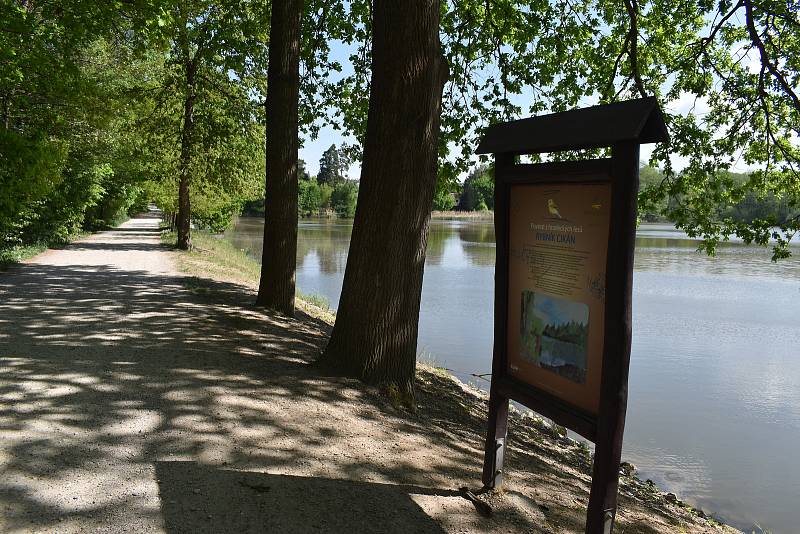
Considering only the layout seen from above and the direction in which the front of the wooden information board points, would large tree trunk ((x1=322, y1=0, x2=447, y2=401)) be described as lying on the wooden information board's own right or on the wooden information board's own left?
on the wooden information board's own right

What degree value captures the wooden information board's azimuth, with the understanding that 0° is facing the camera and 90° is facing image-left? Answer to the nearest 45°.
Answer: approximately 45°

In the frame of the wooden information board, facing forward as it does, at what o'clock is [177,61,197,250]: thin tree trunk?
The thin tree trunk is roughly at 3 o'clock from the wooden information board.

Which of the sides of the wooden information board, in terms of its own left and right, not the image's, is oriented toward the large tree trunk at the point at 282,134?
right
